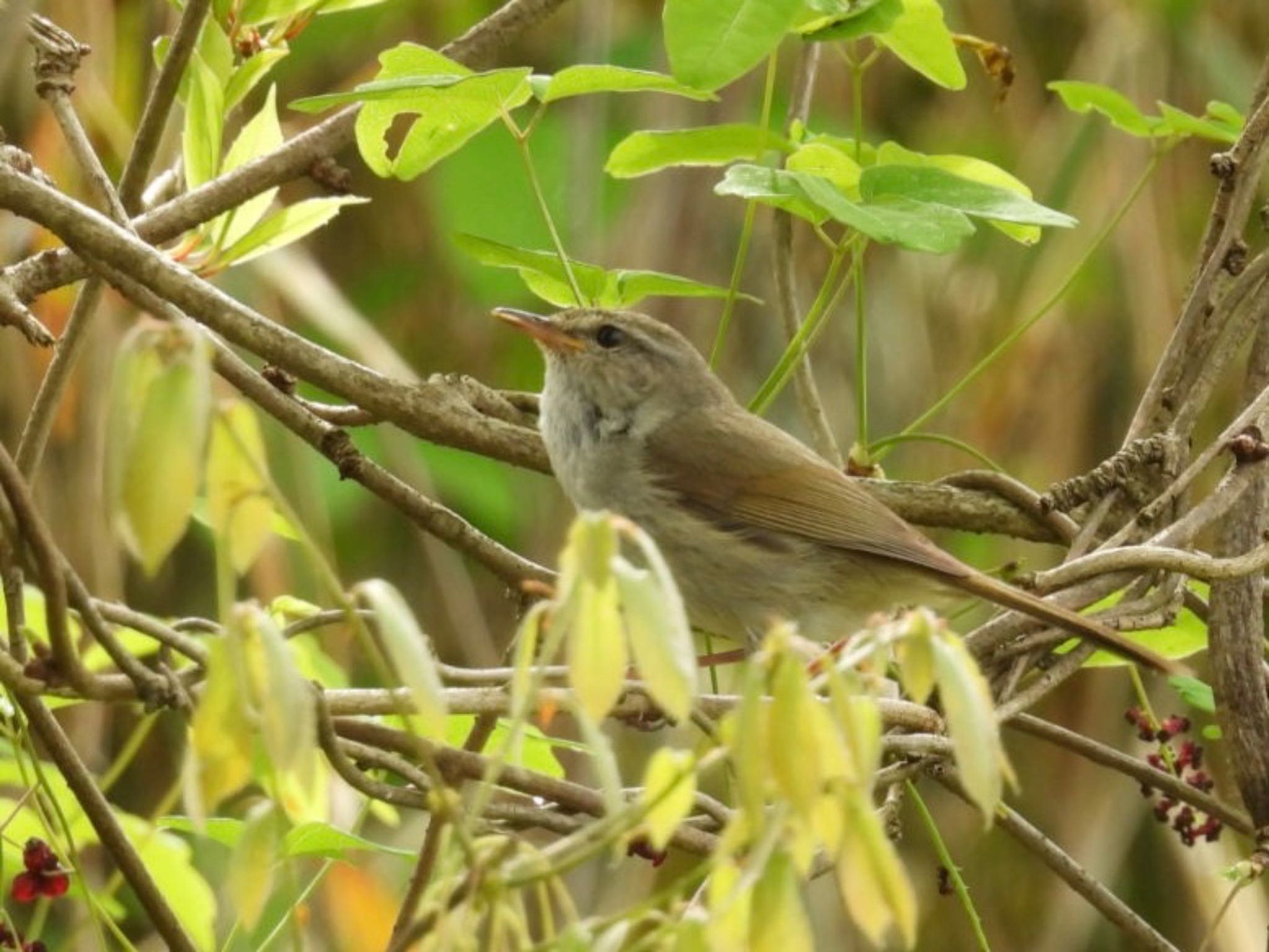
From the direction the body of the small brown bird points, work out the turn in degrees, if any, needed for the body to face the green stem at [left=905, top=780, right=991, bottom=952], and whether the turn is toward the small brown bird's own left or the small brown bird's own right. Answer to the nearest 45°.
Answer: approximately 90° to the small brown bird's own left

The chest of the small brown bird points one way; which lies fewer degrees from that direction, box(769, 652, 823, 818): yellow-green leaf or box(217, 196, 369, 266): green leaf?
the green leaf

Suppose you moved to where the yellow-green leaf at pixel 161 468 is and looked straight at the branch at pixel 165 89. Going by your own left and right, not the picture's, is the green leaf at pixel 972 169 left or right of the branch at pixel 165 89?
right

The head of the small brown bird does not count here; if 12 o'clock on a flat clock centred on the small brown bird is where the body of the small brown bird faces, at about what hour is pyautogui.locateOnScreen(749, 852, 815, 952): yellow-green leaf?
The yellow-green leaf is roughly at 9 o'clock from the small brown bird.

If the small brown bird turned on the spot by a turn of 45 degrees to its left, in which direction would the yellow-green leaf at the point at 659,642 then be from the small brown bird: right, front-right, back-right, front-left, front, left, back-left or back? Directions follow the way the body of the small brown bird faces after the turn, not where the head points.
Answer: front-left

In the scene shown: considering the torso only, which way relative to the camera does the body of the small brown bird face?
to the viewer's left

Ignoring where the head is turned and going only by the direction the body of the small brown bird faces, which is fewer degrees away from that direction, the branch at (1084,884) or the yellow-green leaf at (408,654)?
the yellow-green leaf
